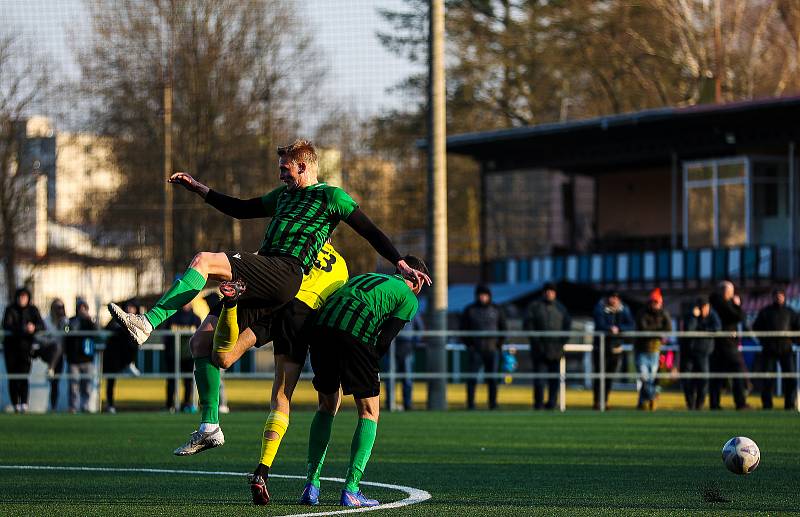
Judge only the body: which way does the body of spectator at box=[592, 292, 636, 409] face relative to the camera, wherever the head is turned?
toward the camera

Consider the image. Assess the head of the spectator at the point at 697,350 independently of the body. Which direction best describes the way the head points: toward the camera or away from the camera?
toward the camera

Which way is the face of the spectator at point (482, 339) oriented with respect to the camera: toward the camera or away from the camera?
toward the camera

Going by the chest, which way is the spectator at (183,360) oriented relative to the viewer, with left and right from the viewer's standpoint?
facing the viewer

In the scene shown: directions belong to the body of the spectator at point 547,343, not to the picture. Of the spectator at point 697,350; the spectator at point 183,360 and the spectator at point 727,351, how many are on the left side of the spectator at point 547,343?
2

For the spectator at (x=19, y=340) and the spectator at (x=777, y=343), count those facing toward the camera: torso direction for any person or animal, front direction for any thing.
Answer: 2

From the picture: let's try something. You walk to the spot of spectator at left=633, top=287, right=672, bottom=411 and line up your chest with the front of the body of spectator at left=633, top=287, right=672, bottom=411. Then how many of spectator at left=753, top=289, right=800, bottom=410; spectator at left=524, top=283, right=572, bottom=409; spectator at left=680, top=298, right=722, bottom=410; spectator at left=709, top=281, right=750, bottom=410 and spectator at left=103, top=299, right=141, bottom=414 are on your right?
2

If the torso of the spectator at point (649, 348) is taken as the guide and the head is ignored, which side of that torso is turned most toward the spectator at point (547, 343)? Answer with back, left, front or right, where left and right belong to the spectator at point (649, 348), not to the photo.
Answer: right

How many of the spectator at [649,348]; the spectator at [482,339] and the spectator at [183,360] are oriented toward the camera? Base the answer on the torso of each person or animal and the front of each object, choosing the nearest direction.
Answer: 3

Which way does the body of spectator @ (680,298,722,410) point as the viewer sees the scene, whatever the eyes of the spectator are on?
toward the camera

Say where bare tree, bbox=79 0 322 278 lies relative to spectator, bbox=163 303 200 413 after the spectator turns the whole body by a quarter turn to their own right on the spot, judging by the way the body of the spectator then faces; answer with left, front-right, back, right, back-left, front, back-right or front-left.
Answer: right
